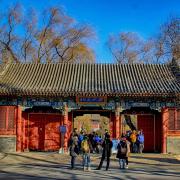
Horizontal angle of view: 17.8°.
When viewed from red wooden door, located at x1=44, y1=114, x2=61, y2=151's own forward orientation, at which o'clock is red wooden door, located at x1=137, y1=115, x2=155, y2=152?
red wooden door, located at x1=137, y1=115, x2=155, y2=152 is roughly at 9 o'clock from red wooden door, located at x1=44, y1=114, x2=61, y2=151.

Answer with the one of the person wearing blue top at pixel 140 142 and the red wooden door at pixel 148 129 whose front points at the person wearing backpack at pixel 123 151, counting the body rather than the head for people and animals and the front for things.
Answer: the red wooden door

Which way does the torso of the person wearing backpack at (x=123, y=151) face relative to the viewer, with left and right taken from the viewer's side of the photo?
facing away from the viewer

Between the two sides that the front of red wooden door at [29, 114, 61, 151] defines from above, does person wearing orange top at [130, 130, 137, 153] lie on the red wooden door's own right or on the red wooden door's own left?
on the red wooden door's own left

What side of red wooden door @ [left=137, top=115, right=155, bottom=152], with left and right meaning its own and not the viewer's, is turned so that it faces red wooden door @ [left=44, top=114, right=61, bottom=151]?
right

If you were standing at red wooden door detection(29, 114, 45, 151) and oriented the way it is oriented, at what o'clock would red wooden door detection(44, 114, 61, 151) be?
red wooden door detection(44, 114, 61, 151) is roughly at 9 o'clock from red wooden door detection(29, 114, 45, 151).
